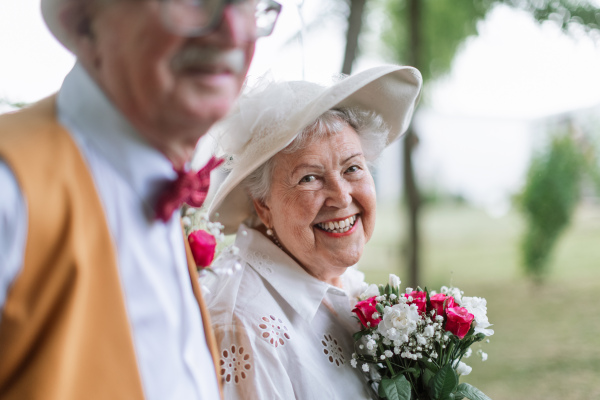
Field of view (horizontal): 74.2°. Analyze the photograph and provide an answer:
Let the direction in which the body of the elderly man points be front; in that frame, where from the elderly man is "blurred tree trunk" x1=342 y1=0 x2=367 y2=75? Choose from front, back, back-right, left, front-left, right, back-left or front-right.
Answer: back-left

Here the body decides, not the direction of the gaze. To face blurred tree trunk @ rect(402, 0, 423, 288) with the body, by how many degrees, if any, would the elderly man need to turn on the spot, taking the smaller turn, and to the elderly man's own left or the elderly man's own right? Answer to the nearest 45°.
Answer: approximately 90° to the elderly man's own left

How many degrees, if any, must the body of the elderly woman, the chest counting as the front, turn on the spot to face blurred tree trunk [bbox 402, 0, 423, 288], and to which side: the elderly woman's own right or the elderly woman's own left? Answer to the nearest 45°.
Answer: approximately 135° to the elderly woman's own left

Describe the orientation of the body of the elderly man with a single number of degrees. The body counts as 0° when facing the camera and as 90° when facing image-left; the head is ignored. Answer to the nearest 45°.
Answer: approximately 315°

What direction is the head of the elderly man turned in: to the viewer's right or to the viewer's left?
to the viewer's right

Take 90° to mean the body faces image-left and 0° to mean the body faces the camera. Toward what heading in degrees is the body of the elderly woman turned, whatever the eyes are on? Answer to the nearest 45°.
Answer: approximately 315°

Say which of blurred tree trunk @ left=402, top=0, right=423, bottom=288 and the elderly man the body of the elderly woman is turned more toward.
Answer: the elderly man
